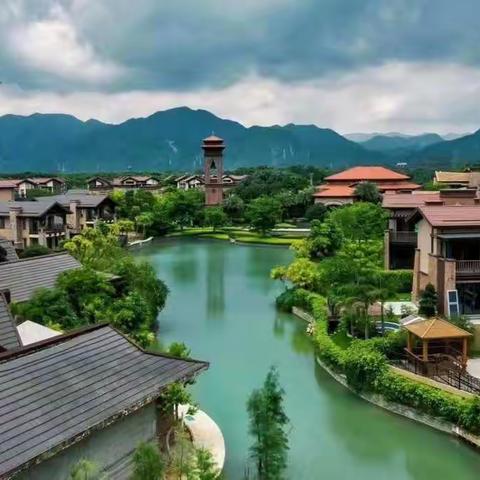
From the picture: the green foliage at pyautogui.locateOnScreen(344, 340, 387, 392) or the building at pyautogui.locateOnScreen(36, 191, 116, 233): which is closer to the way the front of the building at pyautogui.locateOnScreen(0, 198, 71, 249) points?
the green foliage

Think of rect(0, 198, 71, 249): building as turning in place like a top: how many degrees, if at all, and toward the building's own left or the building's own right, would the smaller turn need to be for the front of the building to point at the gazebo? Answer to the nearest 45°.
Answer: approximately 45° to the building's own right

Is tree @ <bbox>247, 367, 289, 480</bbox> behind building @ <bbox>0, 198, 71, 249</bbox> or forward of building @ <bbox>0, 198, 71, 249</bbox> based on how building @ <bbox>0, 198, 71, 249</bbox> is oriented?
forward

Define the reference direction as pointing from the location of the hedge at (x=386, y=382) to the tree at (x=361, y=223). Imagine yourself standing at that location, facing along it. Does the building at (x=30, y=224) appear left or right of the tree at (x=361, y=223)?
left

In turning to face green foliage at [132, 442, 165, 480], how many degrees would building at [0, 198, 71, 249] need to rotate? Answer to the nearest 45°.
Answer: approximately 45° to its right

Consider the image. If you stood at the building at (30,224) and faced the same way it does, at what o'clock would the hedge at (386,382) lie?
The hedge is roughly at 1 o'clock from the building.

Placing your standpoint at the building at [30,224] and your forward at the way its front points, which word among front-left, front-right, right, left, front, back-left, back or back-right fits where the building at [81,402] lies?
front-right

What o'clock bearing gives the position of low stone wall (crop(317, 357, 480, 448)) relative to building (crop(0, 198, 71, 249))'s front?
The low stone wall is roughly at 1 o'clock from the building.

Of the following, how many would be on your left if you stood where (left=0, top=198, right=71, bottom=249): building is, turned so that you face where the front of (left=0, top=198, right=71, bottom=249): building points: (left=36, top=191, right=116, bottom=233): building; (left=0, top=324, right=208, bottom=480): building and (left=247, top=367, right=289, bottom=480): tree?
1

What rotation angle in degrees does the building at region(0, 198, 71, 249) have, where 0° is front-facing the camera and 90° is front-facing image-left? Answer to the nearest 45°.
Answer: approximately 315°

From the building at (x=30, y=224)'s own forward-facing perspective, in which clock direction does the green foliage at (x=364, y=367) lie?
The green foliage is roughly at 1 o'clock from the building.
